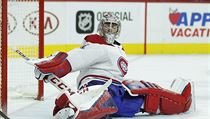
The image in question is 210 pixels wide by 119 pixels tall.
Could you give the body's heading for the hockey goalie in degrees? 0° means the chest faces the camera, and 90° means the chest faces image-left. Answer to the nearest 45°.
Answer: approximately 315°

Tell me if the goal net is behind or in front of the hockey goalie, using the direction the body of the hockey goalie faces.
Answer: behind
